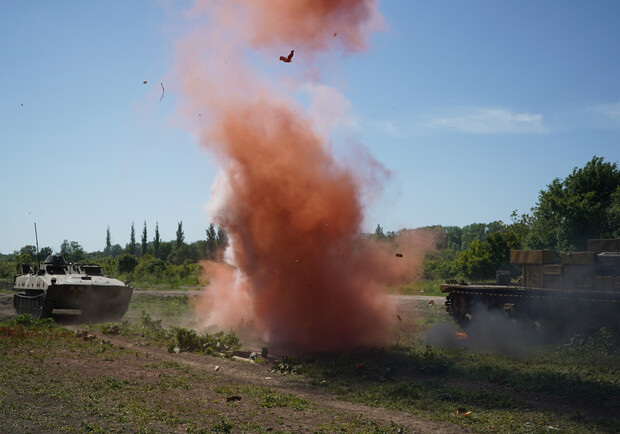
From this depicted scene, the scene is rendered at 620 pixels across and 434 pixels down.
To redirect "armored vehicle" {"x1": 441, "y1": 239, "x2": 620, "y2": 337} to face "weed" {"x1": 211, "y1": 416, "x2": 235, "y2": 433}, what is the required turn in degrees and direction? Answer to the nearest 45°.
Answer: approximately 90° to its left

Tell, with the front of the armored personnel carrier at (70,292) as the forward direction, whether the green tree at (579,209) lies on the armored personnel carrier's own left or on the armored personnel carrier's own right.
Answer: on the armored personnel carrier's own left

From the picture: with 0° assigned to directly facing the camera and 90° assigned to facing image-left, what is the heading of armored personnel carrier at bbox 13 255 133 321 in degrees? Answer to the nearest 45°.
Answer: approximately 315°

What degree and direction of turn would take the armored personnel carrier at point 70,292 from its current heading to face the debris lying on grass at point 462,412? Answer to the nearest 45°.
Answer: approximately 45° to its right

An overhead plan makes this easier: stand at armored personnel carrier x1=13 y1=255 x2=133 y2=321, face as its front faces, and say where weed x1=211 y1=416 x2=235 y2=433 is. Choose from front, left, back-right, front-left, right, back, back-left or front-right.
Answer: front-right

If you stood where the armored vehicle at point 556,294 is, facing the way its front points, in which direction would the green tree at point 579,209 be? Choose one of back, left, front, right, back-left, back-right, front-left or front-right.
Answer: right

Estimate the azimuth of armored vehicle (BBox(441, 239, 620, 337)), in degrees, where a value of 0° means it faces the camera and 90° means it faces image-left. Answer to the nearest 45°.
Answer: approximately 90°

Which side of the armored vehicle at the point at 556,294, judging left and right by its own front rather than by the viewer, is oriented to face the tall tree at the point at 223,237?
front

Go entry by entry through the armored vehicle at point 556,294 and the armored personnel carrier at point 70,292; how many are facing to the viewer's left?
1

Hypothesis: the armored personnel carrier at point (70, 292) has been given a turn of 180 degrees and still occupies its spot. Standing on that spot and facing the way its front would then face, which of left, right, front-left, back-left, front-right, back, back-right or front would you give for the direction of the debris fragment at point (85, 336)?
back-left

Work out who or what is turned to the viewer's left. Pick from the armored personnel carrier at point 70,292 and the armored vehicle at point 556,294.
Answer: the armored vehicle

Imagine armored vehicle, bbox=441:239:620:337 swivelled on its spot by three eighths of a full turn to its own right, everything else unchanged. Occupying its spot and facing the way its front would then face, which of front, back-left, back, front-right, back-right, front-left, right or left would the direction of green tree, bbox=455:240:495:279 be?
front-left
